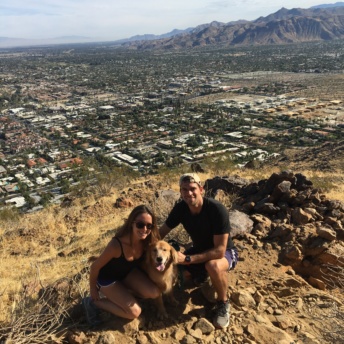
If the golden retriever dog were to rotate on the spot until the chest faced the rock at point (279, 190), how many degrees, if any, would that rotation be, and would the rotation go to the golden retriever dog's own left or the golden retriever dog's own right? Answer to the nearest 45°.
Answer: approximately 135° to the golden retriever dog's own left

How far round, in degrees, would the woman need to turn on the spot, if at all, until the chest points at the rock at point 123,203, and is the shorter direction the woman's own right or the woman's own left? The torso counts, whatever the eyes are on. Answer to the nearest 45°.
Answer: approximately 135° to the woman's own left

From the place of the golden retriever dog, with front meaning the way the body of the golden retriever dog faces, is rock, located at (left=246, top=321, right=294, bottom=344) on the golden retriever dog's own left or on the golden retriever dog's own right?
on the golden retriever dog's own left

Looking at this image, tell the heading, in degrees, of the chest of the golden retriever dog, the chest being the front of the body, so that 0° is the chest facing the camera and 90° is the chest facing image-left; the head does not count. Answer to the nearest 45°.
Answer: approximately 0°

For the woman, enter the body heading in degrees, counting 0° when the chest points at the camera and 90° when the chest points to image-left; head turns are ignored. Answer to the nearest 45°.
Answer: approximately 315°

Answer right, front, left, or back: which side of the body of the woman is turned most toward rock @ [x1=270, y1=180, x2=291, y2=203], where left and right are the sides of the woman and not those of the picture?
left
